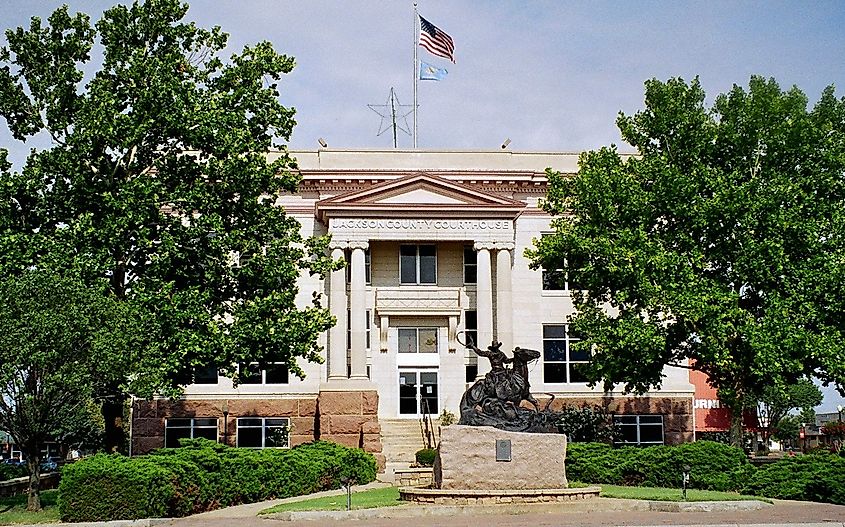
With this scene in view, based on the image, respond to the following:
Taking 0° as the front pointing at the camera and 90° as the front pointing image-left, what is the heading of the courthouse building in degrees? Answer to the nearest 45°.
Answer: approximately 0°

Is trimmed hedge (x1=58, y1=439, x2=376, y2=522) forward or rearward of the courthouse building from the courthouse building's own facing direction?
forward

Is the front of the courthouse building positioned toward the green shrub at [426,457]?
yes

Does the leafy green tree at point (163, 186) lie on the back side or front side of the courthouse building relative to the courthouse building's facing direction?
on the front side

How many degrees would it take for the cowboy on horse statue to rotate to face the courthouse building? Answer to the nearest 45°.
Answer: approximately 90° to its left

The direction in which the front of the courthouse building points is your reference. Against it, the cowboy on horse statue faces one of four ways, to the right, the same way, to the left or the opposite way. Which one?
to the left

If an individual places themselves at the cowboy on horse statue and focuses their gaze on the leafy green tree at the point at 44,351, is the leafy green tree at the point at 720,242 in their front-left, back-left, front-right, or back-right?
back-right

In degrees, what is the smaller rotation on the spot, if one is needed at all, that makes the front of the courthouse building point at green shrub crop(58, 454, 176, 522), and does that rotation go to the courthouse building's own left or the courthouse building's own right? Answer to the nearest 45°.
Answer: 0° — it already faces it

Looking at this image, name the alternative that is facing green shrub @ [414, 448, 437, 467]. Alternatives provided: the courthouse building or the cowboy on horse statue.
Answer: the courthouse building

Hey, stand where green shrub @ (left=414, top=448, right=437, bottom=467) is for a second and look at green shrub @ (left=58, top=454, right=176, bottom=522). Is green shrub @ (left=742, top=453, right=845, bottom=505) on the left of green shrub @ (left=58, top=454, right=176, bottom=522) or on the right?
left

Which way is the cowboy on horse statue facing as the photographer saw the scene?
facing to the right of the viewer

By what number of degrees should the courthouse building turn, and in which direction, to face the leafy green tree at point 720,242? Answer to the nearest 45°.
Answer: approximately 45° to its left
